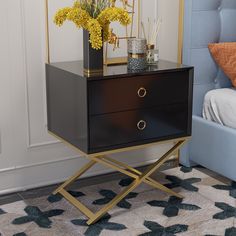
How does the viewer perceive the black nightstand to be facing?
facing the viewer and to the right of the viewer

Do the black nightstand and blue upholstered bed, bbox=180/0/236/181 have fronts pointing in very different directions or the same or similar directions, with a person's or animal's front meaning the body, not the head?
same or similar directions

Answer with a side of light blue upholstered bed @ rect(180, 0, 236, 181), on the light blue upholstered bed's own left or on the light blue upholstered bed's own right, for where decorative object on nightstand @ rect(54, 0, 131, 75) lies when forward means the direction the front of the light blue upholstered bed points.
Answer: on the light blue upholstered bed's own right

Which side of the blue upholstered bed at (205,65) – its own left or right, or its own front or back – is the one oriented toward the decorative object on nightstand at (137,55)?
right

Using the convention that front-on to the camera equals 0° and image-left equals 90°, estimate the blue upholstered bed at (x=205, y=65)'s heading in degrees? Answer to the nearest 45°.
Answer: approximately 315°

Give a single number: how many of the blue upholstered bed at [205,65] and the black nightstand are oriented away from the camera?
0

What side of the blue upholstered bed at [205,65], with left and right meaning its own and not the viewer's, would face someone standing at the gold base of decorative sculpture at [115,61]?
right

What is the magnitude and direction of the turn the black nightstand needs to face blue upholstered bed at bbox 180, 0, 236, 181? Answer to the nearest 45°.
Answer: approximately 90° to its left
